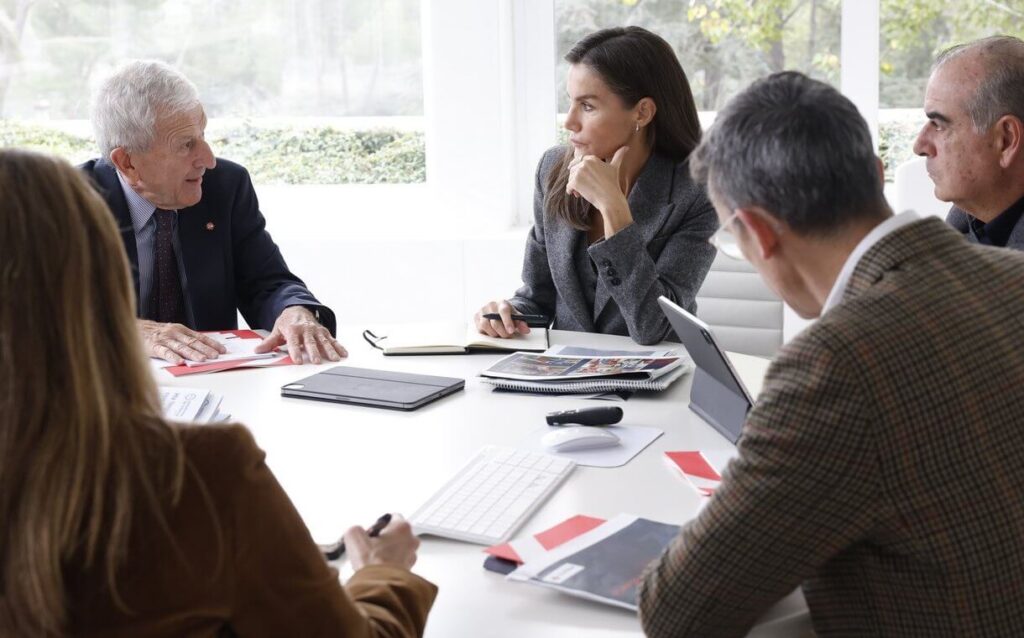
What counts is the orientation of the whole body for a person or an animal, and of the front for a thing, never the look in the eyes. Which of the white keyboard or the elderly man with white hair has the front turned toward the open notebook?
the elderly man with white hair

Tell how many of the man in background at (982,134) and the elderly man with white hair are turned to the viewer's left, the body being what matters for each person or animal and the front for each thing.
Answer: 1

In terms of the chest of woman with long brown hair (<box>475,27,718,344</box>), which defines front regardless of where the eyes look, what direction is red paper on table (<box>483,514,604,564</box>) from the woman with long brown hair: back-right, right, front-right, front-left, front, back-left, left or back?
front-left

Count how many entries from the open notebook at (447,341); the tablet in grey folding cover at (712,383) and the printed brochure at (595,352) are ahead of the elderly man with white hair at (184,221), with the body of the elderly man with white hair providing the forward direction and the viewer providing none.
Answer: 3

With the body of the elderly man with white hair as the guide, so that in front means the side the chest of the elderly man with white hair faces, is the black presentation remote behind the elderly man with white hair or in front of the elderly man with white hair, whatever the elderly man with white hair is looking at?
in front

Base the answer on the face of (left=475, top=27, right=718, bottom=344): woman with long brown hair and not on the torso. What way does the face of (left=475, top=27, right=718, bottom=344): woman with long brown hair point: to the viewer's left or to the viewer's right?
to the viewer's left

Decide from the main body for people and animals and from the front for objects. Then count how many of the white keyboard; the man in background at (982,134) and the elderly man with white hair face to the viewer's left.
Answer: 1

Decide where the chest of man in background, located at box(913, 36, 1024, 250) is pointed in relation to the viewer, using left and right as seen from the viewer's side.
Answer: facing to the left of the viewer

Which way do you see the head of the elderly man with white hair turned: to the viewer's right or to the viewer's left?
to the viewer's right

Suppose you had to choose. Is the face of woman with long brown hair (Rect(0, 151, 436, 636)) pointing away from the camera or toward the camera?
away from the camera

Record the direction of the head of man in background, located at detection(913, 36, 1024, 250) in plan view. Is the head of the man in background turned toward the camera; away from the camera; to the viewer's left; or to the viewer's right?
to the viewer's left

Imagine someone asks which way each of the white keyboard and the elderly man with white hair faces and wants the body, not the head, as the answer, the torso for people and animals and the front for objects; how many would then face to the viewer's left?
0
